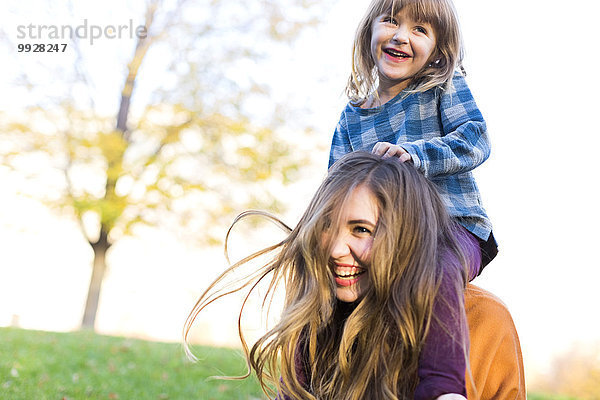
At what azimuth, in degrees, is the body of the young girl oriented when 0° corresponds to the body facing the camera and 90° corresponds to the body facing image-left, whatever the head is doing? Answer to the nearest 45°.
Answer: approximately 45°

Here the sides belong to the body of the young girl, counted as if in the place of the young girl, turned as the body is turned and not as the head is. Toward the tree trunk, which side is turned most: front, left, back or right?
right

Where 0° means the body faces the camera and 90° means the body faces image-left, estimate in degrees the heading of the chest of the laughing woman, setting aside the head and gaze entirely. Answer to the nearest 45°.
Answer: approximately 45°

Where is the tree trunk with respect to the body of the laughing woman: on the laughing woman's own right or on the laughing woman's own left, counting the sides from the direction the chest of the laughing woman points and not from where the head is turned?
on the laughing woman's own right
